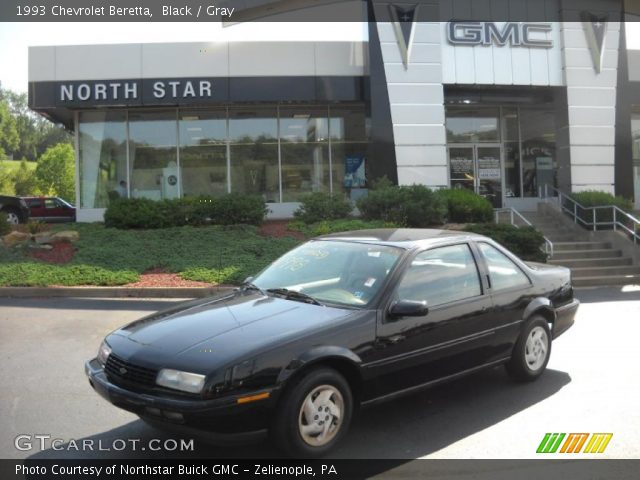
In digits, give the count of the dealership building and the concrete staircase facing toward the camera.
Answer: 2

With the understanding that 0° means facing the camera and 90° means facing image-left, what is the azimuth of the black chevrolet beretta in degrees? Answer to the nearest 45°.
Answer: approximately 45°

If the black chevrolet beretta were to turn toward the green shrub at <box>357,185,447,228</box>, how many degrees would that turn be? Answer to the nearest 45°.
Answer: approximately 135° to its right

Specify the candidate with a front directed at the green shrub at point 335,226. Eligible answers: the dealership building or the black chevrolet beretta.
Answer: the dealership building

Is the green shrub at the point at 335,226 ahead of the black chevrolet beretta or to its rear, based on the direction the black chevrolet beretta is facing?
to the rear

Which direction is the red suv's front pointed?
to the viewer's right

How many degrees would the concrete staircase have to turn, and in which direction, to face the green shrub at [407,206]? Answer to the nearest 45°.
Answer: approximately 90° to its right

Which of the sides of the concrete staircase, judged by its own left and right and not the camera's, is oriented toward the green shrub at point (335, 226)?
right

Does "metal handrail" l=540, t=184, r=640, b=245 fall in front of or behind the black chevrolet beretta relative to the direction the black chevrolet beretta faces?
behind
